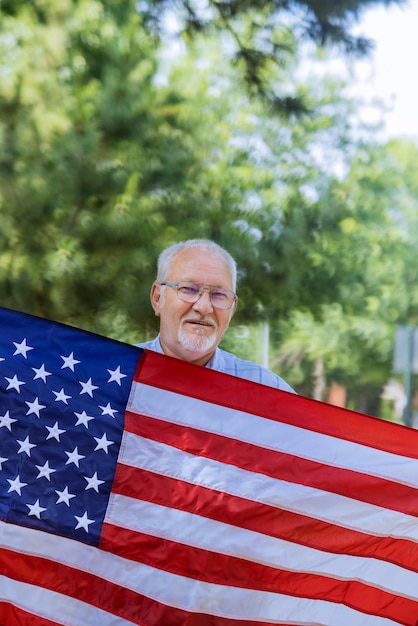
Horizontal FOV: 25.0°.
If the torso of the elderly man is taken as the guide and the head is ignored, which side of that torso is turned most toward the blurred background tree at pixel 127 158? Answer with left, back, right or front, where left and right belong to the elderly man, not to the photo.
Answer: back

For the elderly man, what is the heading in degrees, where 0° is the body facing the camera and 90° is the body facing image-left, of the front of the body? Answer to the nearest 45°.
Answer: approximately 0°
